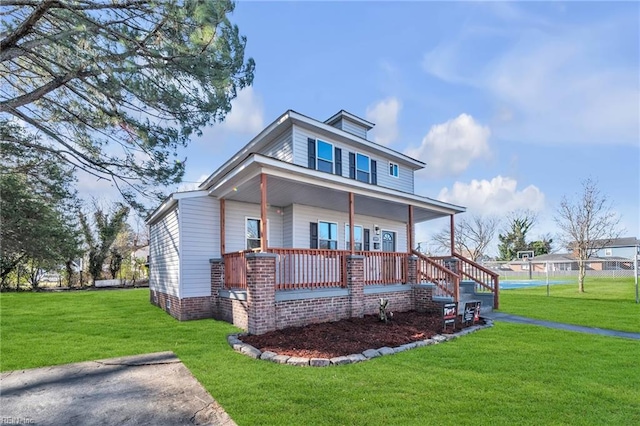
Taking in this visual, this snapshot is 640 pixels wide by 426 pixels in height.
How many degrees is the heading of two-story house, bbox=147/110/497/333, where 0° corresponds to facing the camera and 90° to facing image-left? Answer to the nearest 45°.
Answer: approximately 315°

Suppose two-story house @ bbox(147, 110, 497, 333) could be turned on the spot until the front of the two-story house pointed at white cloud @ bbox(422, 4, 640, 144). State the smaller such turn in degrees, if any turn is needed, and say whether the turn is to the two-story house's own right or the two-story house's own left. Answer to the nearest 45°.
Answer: approximately 45° to the two-story house's own left

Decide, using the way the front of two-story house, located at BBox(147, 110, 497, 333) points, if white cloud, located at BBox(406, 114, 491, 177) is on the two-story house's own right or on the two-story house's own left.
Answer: on the two-story house's own left

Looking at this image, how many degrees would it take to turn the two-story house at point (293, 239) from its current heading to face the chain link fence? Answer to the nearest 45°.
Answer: approximately 90° to its left

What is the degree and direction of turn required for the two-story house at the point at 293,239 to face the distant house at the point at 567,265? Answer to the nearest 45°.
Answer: approximately 90° to its left

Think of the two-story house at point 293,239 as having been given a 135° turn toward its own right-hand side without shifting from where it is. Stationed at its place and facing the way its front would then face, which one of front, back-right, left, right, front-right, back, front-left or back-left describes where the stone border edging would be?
left

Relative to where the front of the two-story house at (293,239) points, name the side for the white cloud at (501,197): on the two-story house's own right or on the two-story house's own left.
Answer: on the two-story house's own left
